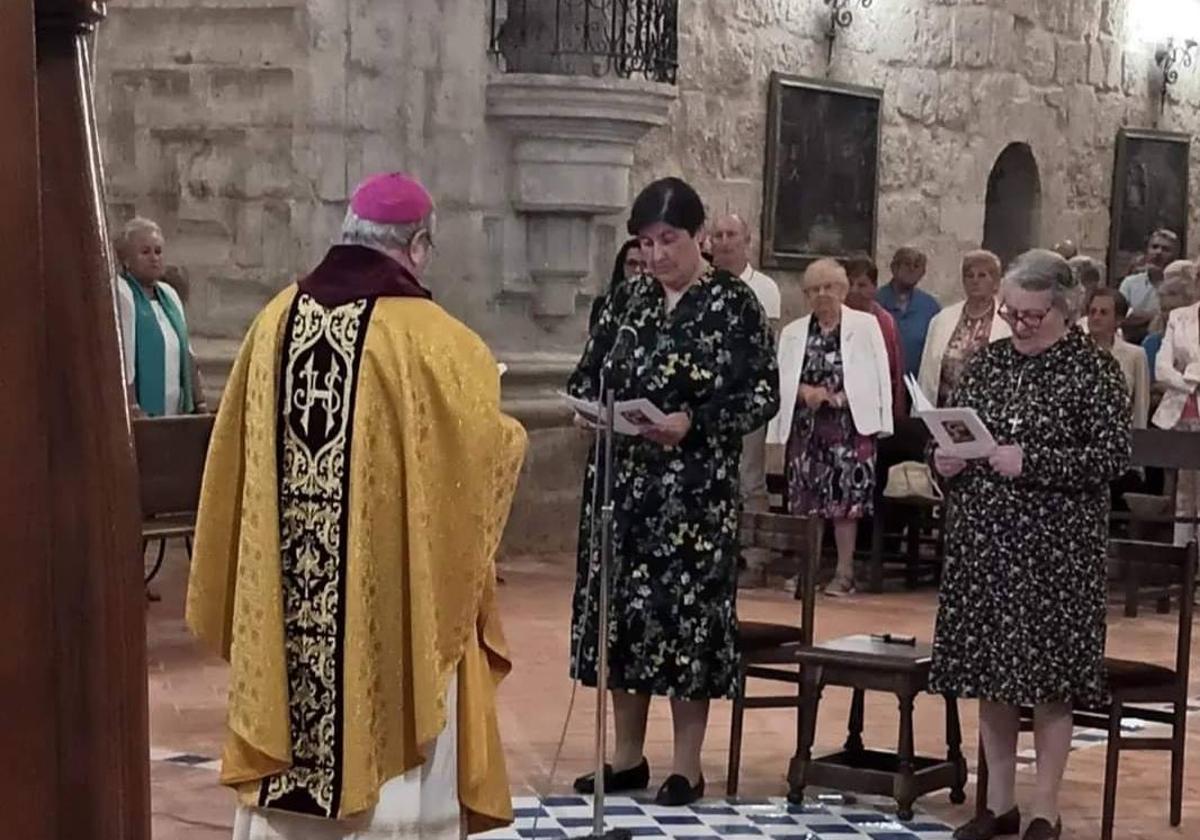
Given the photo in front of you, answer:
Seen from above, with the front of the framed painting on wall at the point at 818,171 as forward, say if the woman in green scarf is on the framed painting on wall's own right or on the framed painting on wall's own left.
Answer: on the framed painting on wall's own right

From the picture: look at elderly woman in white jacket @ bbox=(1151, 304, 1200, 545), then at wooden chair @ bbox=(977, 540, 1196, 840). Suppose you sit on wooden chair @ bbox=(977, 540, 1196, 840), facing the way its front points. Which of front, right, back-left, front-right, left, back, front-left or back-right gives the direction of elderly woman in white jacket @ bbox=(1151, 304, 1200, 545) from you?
back-right

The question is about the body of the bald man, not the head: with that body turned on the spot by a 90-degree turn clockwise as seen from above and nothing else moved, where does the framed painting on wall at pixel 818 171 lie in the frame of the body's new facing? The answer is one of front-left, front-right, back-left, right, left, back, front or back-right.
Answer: right

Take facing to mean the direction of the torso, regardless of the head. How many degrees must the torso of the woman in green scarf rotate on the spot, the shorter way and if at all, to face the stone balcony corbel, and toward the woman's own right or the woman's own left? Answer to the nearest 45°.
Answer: approximately 90° to the woman's own left

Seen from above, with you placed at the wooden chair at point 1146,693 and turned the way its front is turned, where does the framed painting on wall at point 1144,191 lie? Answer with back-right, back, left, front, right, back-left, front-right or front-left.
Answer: back-right

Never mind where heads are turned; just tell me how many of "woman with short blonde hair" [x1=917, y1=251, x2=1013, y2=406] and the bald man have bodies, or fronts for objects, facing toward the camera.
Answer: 2

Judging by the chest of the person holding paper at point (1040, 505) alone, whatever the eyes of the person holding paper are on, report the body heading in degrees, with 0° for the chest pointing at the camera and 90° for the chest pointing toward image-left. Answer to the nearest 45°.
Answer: approximately 45°

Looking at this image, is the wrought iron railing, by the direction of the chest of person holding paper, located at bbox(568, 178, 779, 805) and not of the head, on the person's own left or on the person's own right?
on the person's own right

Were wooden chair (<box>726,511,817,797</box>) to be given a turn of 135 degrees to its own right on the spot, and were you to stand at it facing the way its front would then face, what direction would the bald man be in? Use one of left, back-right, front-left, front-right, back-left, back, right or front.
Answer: front
